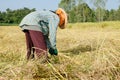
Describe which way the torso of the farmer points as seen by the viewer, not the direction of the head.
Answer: to the viewer's right
